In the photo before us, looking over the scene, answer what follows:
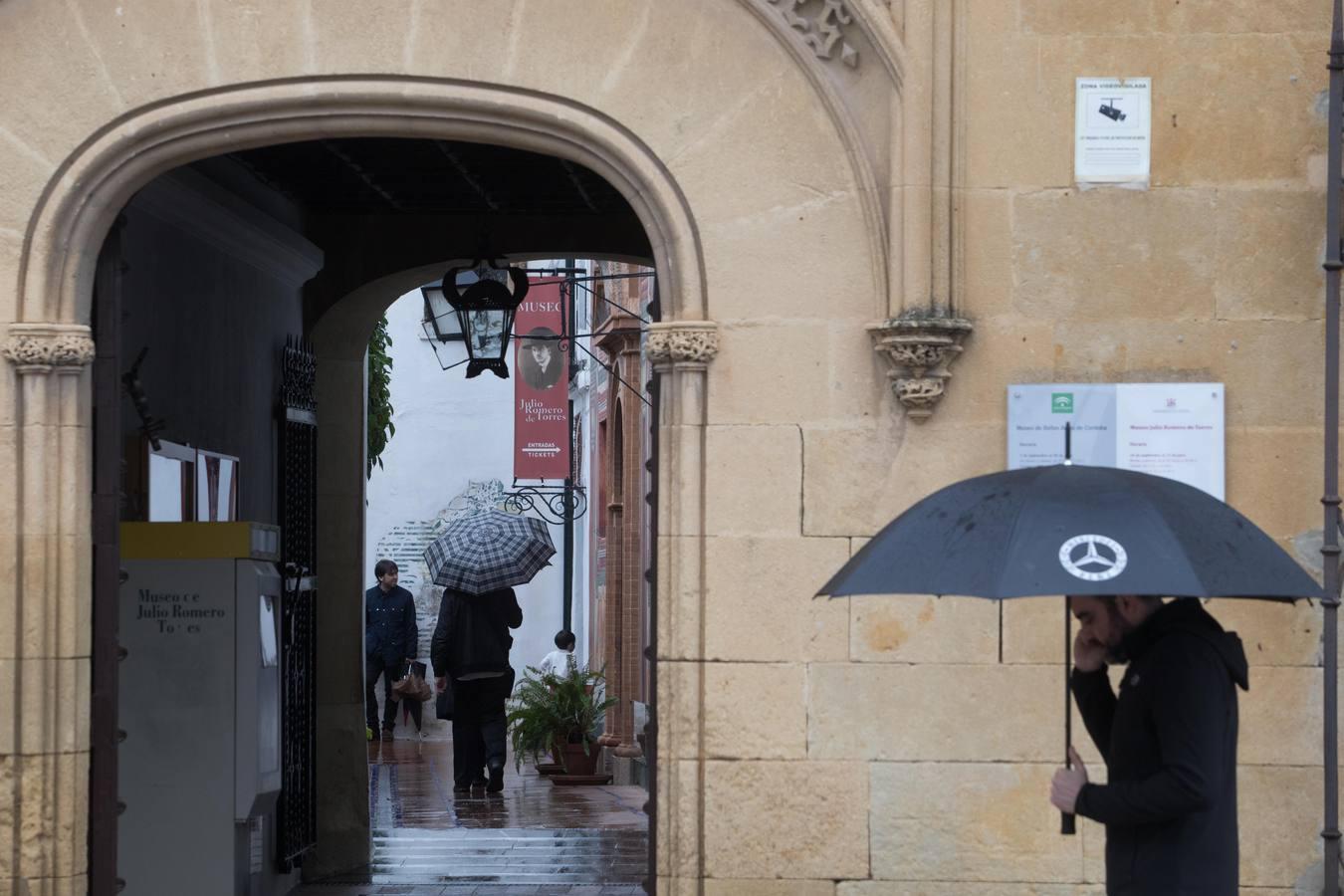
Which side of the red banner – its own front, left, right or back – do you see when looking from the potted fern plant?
front

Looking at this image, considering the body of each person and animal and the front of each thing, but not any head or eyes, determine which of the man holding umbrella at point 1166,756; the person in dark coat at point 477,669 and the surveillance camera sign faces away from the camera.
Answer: the person in dark coat

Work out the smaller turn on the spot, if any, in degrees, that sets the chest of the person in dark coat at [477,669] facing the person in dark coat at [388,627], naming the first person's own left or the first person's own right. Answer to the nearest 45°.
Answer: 0° — they already face them

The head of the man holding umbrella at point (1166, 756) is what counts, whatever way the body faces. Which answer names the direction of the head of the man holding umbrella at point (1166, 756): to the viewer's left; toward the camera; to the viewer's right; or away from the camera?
to the viewer's left

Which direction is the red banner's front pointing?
toward the camera

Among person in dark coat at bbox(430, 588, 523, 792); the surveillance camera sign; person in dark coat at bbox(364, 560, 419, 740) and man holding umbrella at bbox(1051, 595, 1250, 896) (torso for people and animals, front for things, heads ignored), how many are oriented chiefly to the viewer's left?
1

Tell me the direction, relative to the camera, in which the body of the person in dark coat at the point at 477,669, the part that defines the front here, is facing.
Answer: away from the camera

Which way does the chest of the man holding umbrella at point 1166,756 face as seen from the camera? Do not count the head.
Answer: to the viewer's left

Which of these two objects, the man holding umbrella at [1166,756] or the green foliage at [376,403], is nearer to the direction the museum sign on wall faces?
the man holding umbrella

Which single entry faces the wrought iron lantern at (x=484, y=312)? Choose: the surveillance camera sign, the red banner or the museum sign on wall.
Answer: the red banner

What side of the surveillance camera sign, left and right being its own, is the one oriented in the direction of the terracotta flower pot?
back

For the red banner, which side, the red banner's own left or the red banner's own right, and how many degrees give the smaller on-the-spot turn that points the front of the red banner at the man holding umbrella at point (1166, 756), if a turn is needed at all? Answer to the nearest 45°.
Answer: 0° — it already faces them

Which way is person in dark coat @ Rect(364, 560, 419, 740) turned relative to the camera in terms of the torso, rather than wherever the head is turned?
toward the camera
